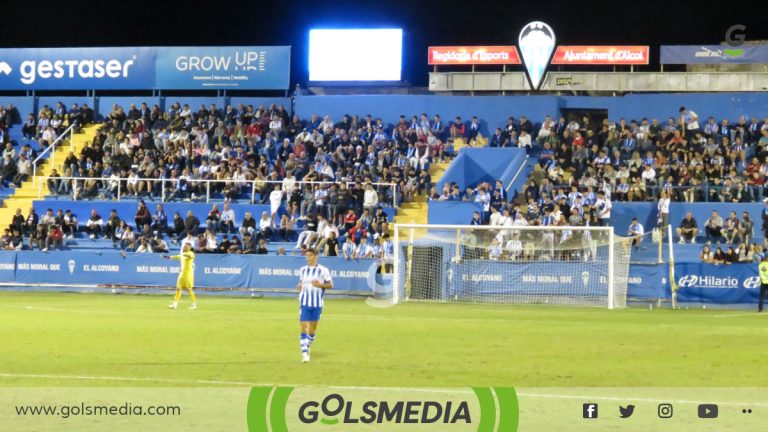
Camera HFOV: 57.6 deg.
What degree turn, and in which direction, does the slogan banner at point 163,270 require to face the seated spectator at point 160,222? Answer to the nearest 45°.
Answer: approximately 180°

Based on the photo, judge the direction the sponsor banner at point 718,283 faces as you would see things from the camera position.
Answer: facing the viewer

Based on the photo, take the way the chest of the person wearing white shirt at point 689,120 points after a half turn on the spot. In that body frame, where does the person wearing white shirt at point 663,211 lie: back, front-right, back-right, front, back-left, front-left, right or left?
back

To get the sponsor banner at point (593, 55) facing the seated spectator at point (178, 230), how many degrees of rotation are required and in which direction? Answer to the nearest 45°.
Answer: approximately 45° to its right

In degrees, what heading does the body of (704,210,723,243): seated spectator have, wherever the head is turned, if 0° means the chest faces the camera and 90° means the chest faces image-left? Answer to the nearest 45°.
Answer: approximately 0°

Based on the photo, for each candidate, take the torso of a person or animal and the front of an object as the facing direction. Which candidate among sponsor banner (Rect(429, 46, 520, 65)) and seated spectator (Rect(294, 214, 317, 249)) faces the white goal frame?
the sponsor banner

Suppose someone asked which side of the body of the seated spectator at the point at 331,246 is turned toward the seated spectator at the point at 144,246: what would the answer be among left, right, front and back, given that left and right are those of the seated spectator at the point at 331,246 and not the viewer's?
right

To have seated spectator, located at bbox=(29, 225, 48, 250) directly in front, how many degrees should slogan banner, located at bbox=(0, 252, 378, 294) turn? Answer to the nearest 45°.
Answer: approximately 135° to its right

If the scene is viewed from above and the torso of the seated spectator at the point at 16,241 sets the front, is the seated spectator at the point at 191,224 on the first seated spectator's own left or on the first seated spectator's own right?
on the first seated spectator's own left

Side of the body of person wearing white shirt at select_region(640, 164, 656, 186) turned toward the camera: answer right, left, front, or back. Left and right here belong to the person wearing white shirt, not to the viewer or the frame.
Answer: front

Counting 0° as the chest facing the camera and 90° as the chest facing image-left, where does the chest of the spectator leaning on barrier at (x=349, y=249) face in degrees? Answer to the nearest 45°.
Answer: approximately 0°

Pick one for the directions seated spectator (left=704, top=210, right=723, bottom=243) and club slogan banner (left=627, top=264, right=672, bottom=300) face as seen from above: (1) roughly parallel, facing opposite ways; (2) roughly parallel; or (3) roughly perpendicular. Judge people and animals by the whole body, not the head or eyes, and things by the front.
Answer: roughly parallel
